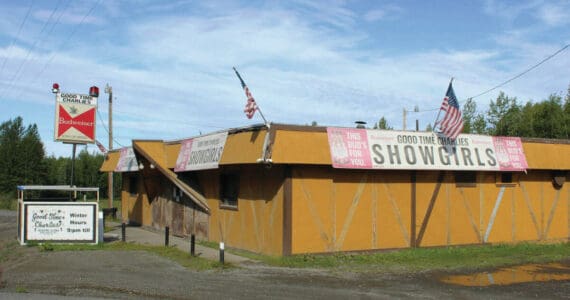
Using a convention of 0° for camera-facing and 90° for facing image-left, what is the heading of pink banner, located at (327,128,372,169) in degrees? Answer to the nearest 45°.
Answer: approximately 0°

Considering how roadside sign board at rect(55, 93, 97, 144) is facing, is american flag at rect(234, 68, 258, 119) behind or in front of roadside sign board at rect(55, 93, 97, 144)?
in front

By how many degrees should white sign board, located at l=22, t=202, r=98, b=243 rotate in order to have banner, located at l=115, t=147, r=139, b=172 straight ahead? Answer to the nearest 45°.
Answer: approximately 180°

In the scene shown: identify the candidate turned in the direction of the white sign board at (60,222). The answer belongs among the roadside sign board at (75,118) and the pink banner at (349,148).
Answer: the roadside sign board

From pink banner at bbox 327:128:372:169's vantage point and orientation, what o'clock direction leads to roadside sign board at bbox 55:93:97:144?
The roadside sign board is roughly at 4 o'clock from the pink banner.

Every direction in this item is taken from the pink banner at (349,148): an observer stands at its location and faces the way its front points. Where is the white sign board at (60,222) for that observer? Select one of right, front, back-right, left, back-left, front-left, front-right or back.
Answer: right
